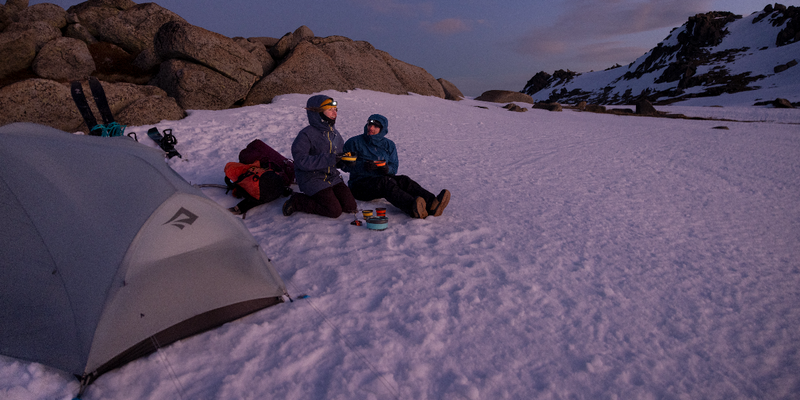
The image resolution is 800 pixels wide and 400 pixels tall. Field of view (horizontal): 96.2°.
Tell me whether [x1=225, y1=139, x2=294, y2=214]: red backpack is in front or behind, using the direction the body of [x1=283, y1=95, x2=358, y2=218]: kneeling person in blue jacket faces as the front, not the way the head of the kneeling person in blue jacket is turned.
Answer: behind

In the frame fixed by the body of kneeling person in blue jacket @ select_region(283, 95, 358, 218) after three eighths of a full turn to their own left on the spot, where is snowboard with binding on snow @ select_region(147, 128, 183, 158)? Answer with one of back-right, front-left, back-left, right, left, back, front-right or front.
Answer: front-left

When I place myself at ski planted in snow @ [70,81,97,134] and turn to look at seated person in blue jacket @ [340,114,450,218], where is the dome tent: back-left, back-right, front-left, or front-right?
front-right

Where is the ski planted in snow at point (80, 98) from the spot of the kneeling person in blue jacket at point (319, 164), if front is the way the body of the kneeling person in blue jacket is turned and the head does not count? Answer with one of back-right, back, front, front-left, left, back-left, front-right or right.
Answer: back

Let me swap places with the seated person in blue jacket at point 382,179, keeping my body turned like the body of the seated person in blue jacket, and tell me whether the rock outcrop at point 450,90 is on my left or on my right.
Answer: on my left

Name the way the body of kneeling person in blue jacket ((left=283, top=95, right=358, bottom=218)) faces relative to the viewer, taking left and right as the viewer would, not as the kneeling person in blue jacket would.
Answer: facing the viewer and to the right of the viewer

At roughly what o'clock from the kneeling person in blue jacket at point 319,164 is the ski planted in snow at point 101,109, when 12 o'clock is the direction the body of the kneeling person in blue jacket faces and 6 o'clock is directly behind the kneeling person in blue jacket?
The ski planted in snow is roughly at 6 o'clock from the kneeling person in blue jacket.

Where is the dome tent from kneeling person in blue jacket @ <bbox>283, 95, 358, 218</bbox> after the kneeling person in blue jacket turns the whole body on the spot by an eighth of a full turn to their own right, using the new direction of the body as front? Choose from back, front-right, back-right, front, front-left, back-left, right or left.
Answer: front-right

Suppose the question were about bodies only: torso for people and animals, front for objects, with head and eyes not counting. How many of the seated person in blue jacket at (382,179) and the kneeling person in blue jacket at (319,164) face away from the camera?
0

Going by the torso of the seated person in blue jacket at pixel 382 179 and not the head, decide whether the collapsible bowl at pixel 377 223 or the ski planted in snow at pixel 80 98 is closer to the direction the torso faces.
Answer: the collapsible bowl

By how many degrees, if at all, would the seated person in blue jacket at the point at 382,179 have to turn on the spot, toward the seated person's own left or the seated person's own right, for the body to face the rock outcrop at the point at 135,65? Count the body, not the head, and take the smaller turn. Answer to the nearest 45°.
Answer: approximately 180°

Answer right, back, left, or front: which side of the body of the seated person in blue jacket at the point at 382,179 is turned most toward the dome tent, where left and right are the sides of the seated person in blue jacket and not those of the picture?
right

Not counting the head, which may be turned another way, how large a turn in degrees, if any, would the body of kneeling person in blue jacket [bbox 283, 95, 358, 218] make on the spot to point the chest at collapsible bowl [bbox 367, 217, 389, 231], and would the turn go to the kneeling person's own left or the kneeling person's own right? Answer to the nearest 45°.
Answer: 0° — they already face it

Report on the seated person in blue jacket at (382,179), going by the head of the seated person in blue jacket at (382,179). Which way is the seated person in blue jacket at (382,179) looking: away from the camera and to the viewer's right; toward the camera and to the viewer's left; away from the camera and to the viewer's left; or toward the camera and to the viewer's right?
toward the camera and to the viewer's left

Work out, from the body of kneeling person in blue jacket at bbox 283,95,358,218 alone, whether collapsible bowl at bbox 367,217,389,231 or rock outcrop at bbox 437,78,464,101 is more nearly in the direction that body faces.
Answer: the collapsible bowl

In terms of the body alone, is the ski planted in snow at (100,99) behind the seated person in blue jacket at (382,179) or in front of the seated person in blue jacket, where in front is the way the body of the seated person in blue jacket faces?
behind
